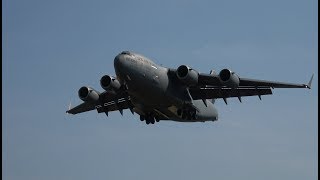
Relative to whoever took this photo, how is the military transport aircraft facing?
facing the viewer and to the left of the viewer
